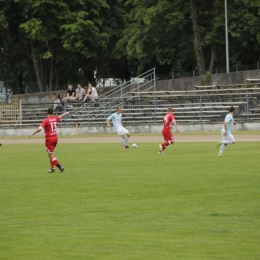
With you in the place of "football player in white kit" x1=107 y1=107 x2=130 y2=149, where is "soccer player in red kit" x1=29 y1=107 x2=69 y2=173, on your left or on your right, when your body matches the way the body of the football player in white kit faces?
on your right

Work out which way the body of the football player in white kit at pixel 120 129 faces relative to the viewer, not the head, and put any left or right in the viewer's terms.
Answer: facing the viewer and to the right of the viewer
